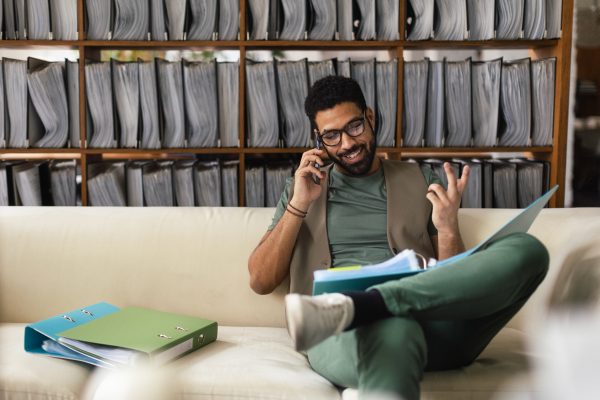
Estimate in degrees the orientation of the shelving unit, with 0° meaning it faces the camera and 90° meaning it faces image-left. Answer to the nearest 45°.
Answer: approximately 0°

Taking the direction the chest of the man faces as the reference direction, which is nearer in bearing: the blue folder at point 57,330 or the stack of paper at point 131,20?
the blue folder

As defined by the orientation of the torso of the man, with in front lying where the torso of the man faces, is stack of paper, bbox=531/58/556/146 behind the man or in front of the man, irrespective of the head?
behind

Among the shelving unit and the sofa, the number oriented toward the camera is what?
2

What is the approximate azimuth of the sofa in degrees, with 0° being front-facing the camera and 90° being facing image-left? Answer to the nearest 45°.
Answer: approximately 0°

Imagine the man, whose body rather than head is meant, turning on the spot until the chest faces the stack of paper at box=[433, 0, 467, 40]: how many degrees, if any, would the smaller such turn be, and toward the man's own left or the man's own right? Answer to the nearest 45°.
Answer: approximately 180°

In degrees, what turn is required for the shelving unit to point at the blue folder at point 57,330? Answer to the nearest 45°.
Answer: approximately 45° to its right

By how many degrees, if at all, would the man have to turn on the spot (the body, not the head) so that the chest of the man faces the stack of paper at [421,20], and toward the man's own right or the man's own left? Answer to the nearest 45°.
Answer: approximately 180°
